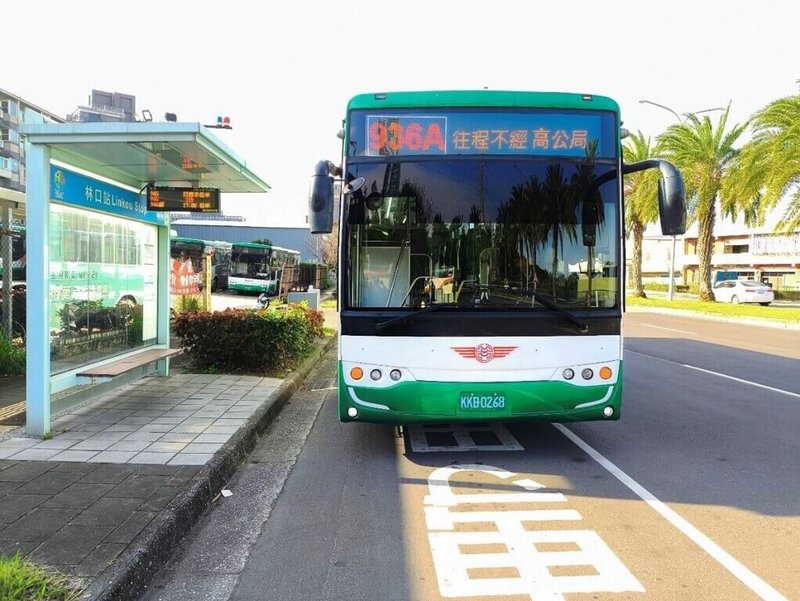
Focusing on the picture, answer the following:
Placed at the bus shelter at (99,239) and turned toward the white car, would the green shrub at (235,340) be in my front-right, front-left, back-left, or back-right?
front-left

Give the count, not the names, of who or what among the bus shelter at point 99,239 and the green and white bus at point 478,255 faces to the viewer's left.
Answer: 0

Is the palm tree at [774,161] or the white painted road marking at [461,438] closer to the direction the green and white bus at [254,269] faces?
the white painted road marking

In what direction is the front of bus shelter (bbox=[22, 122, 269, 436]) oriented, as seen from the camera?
facing the viewer and to the right of the viewer

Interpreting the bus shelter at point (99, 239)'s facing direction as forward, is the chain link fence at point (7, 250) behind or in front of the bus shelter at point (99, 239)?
behind

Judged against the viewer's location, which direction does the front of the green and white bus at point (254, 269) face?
facing the viewer and to the left of the viewer

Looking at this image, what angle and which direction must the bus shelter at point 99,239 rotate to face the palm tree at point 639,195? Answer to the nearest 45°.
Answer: approximately 90° to its left

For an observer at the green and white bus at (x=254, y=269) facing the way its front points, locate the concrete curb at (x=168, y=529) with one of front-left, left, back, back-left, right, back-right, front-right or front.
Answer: front-left

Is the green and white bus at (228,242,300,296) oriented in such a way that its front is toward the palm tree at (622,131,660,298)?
no

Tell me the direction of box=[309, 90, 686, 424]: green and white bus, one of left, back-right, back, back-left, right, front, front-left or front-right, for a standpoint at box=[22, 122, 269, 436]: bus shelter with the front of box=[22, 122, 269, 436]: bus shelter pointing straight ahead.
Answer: front

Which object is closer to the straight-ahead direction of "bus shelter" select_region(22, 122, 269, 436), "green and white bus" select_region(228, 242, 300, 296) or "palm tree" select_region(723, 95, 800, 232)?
the palm tree

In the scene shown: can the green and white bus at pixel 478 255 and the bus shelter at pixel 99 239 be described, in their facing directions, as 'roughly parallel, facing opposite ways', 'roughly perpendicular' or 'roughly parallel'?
roughly perpendicular

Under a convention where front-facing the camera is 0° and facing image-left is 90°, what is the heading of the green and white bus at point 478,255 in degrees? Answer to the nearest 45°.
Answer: approximately 0°

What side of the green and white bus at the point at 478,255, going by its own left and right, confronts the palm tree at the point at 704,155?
back

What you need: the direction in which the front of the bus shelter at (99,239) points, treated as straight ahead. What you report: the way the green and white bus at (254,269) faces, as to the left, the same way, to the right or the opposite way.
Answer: to the right

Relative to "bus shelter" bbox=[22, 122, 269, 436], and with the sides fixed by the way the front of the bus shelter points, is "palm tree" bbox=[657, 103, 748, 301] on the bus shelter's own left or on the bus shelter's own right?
on the bus shelter's own left

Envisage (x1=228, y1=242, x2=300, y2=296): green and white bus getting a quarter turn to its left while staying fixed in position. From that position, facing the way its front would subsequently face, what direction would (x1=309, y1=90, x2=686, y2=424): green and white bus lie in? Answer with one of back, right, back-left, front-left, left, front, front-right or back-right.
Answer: front-right

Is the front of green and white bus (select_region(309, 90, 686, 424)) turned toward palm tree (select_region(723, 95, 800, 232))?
no

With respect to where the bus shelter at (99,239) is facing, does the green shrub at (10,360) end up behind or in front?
behind

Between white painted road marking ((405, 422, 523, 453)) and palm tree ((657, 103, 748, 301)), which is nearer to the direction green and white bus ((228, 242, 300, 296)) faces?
the white painted road marking

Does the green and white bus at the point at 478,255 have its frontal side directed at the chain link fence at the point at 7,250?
no
